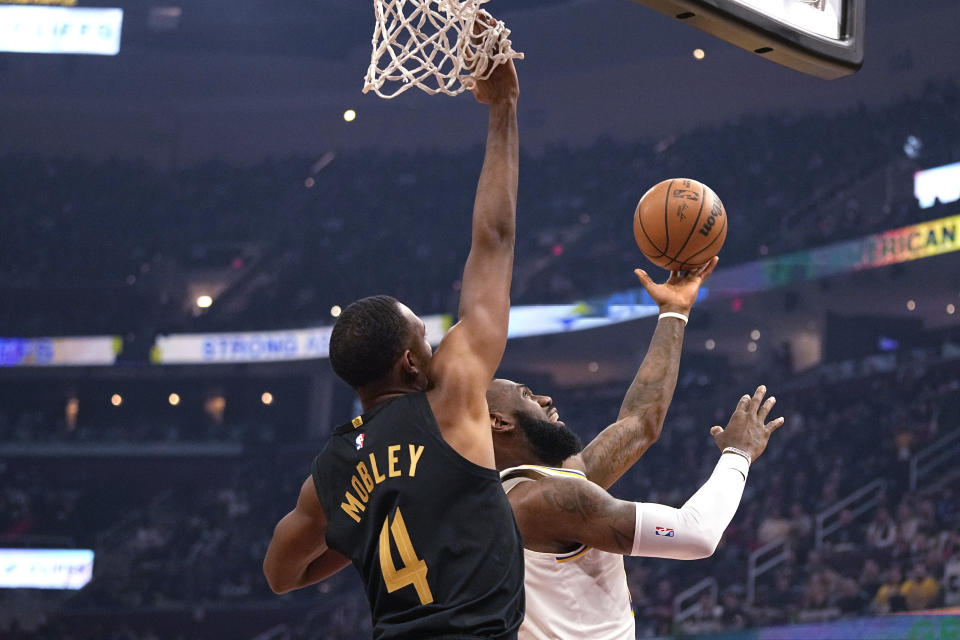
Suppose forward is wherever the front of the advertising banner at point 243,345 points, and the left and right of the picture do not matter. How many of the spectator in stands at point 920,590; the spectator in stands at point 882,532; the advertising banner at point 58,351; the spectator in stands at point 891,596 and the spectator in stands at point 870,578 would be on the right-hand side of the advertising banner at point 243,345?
1

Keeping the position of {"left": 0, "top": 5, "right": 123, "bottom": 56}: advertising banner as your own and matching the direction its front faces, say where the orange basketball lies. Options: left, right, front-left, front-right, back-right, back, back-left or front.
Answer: front

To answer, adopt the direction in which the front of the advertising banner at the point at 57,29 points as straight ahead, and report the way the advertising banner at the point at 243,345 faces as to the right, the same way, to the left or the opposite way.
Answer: the same way

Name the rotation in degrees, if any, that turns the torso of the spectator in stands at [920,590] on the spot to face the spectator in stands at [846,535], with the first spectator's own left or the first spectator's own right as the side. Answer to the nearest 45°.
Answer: approximately 135° to the first spectator's own right

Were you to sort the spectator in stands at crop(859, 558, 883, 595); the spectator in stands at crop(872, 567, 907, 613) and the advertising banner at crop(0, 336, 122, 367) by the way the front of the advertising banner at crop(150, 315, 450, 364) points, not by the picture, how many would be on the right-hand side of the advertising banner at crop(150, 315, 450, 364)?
1

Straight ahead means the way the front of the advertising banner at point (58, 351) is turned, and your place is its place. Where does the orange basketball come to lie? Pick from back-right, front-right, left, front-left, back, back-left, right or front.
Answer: front

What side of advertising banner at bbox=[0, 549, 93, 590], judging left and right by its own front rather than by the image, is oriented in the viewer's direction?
front

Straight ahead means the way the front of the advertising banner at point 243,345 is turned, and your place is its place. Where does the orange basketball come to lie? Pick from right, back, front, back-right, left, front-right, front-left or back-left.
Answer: front

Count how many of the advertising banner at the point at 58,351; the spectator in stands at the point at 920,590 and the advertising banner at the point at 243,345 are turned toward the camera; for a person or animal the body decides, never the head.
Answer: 3

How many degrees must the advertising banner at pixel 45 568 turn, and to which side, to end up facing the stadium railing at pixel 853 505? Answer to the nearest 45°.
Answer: approximately 45° to its left
